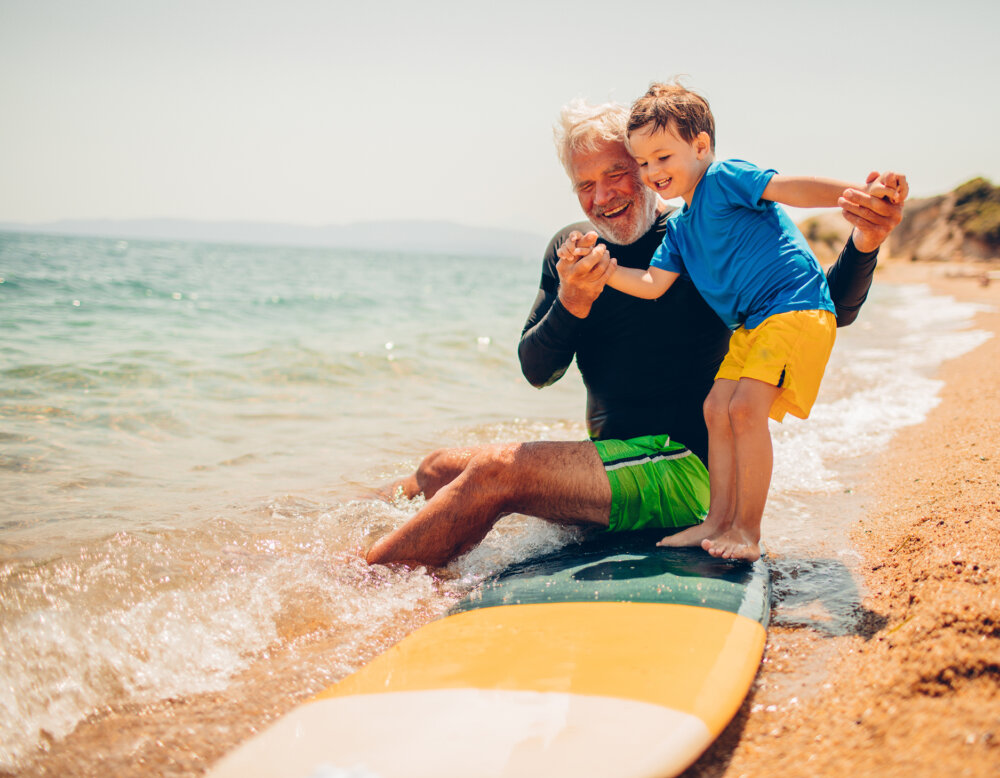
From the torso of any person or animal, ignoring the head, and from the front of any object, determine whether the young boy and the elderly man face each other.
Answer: no

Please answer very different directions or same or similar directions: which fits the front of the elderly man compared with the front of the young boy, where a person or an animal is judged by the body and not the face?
same or similar directions

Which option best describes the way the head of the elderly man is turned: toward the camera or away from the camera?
toward the camera

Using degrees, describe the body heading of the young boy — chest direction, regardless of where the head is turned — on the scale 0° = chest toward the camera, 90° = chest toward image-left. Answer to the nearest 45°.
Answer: approximately 45°
